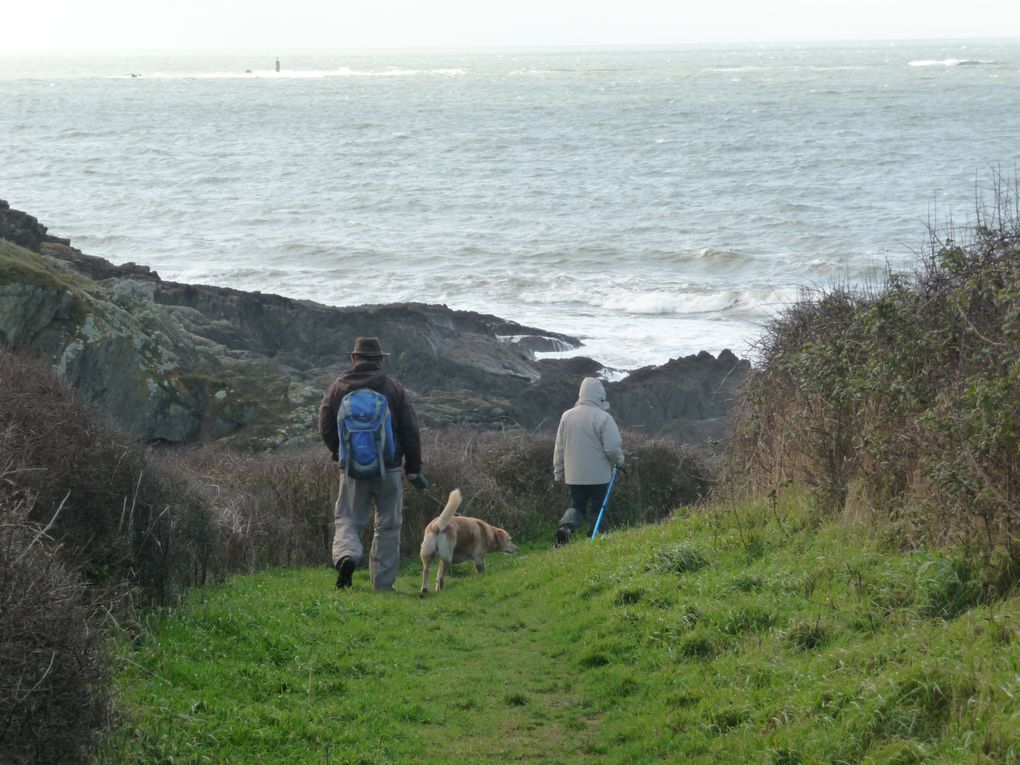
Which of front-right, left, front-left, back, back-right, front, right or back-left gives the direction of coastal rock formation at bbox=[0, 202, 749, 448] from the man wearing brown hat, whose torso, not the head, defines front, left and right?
front

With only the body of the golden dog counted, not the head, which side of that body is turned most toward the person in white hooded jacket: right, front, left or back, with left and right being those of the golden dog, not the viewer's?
front

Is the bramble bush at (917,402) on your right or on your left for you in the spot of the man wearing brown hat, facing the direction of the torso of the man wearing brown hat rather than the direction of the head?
on your right

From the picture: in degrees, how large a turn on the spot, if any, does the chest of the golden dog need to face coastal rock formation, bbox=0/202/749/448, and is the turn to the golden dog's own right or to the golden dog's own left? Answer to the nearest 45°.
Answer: approximately 45° to the golden dog's own left

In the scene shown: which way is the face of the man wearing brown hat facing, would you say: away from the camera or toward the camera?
away from the camera

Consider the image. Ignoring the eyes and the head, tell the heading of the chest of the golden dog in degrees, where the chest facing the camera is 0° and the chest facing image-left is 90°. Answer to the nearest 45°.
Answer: approximately 225°

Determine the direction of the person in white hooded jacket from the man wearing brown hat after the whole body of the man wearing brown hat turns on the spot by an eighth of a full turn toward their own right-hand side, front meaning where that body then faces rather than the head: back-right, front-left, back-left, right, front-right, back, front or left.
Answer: front

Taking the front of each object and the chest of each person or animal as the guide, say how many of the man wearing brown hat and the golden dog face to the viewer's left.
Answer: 0

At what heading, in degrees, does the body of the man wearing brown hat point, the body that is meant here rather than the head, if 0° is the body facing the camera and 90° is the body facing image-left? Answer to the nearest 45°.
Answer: approximately 180°
